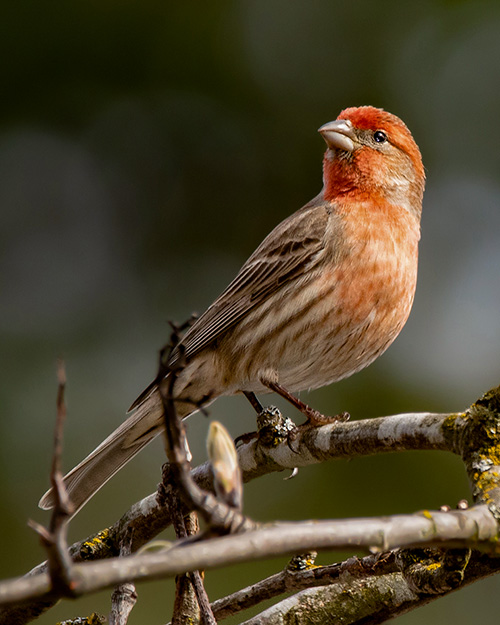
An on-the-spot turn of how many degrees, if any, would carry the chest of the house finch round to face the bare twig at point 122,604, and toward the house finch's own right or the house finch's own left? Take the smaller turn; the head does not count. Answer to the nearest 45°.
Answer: approximately 90° to the house finch's own right

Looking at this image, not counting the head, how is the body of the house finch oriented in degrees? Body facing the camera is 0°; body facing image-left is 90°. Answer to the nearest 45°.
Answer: approximately 315°

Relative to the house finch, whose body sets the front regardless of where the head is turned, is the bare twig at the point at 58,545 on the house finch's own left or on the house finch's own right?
on the house finch's own right

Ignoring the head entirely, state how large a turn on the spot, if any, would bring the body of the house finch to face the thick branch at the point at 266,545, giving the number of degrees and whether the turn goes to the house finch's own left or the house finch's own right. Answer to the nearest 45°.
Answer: approximately 45° to the house finch's own right
